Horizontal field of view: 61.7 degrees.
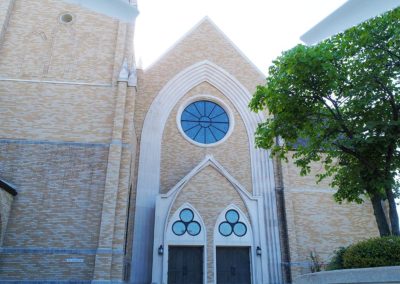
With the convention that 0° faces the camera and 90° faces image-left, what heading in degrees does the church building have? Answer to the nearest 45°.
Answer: approximately 0°

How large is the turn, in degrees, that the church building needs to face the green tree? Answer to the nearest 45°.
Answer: approximately 45° to its left

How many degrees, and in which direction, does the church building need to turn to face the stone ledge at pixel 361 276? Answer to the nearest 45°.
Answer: approximately 45° to its left
